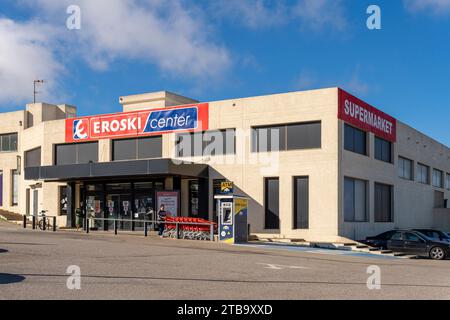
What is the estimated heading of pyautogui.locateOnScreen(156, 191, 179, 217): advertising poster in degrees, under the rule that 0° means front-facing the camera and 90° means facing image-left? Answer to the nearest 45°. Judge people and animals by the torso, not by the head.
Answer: approximately 0°

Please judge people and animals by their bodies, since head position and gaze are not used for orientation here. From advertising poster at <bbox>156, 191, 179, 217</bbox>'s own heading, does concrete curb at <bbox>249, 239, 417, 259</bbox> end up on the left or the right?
on its left

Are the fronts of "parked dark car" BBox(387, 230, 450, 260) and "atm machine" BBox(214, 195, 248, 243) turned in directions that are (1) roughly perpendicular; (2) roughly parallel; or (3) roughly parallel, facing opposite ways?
roughly perpendicular

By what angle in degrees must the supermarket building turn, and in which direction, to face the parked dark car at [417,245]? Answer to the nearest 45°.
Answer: approximately 90° to its left

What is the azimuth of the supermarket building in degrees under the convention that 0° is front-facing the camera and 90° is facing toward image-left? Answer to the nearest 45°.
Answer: approximately 45°

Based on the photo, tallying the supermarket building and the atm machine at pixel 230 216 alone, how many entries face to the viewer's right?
0

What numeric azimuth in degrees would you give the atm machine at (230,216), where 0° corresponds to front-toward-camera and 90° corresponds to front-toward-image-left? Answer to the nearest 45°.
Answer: approximately 45°

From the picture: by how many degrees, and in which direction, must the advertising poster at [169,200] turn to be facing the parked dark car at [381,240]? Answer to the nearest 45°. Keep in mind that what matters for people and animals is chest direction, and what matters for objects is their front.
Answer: approximately 45° to its left

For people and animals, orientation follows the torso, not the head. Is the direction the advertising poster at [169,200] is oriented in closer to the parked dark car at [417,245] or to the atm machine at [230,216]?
the atm machine

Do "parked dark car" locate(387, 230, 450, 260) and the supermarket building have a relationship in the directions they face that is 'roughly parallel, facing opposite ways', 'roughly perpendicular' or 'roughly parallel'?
roughly perpendicular

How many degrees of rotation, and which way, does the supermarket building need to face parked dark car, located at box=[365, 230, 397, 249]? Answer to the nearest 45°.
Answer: approximately 90° to its left

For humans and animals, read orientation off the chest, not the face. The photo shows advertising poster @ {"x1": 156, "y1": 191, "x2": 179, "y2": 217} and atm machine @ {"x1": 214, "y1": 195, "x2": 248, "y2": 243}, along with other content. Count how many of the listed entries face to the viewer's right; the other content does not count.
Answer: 0
